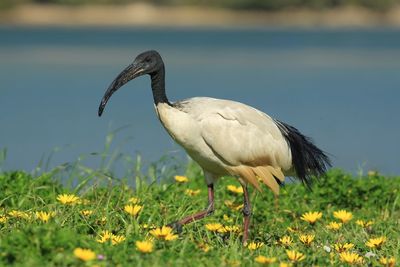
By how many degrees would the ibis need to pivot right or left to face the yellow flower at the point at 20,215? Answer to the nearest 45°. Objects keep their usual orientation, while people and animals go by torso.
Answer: approximately 45° to its left

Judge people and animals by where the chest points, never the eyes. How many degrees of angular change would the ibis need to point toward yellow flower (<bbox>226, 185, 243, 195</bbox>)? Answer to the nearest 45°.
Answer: approximately 90° to its right

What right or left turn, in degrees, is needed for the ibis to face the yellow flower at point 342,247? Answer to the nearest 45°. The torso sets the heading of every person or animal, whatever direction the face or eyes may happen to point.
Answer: approximately 135° to its left

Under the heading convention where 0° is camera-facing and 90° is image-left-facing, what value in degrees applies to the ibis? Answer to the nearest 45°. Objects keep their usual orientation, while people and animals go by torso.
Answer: approximately 90°

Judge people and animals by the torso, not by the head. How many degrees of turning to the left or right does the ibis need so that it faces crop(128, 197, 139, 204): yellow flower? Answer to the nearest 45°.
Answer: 0° — it already faces it

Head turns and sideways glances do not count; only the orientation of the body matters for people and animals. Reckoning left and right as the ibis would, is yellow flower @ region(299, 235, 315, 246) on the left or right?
on its left

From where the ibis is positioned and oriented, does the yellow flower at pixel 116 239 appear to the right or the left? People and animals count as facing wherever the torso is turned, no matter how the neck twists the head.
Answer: on its left

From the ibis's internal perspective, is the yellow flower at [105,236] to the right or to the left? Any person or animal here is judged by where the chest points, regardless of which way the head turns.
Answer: on its left

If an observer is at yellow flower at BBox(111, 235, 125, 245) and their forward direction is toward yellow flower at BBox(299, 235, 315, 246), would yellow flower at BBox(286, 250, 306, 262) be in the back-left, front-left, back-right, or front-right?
front-right
